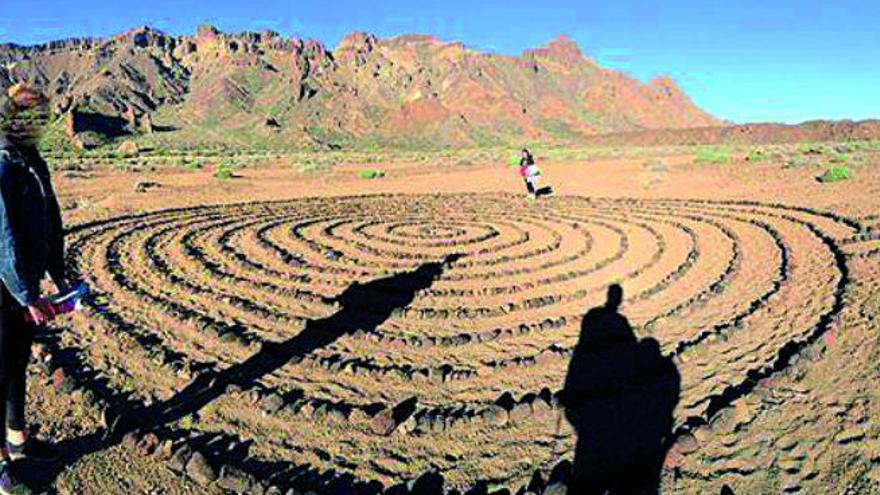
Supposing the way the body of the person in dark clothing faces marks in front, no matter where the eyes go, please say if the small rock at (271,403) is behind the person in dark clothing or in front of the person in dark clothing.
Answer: in front

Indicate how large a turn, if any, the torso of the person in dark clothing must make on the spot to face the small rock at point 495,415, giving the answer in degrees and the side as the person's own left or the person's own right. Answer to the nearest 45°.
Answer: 0° — they already face it

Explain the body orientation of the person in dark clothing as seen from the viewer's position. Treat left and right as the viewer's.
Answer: facing to the right of the viewer

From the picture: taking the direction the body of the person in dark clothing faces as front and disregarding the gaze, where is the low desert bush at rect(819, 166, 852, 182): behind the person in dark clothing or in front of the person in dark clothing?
in front

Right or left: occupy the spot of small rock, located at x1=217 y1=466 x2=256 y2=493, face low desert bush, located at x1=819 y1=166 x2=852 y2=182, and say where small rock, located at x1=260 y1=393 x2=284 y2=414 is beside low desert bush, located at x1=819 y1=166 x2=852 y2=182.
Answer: left

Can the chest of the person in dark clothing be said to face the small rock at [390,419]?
yes

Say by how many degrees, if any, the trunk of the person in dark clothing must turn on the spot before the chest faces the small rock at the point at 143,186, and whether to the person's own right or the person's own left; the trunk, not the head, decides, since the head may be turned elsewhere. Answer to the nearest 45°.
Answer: approximately 90° to the person's own left
